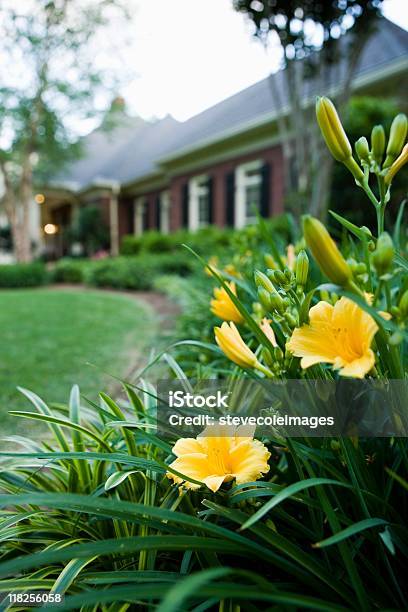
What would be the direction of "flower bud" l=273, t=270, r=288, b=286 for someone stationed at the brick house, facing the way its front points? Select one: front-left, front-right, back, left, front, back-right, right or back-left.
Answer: front-left

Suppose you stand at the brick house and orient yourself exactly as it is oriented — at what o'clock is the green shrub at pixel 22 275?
The green shrub is roughly at 1 o'clock from the brick house.

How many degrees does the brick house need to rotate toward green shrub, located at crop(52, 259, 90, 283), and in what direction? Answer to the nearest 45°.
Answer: approximately 45° to its right

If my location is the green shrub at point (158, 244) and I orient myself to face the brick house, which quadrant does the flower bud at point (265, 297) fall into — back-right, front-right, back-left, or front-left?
back-right

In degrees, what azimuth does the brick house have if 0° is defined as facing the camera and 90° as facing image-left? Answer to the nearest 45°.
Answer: approximately 45°

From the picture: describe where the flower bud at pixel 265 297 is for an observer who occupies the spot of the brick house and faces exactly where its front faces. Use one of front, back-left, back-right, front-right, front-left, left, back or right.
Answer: front-left
